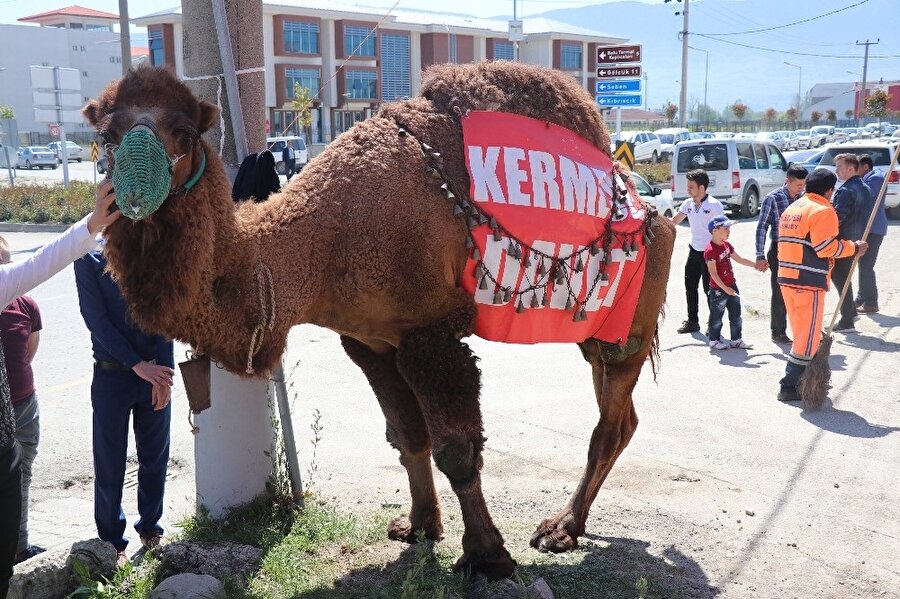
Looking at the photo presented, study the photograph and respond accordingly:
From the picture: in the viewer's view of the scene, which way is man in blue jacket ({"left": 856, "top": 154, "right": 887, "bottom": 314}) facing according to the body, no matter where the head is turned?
to the viewer's left

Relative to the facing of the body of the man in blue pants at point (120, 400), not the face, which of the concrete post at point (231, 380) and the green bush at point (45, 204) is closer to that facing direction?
the concrete post

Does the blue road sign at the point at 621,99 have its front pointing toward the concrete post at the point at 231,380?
yes

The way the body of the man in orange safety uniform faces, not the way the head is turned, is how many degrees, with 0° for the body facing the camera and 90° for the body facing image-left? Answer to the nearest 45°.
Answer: approximately 225°

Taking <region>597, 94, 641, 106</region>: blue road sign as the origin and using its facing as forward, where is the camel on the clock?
The camel is roughly at 12 o'clock from the blue road sign.

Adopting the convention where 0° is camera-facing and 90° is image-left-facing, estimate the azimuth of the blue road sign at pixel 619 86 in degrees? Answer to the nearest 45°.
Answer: approximately 0°

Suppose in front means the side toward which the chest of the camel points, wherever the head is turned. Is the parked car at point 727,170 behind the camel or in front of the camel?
behind

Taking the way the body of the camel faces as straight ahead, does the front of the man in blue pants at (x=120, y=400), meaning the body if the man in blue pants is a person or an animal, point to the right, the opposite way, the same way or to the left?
to the left

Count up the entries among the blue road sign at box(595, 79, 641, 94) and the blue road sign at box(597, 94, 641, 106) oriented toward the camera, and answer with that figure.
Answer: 2

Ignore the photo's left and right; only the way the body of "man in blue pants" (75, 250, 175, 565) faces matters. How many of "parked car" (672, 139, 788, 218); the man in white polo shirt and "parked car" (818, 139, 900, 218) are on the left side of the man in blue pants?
3

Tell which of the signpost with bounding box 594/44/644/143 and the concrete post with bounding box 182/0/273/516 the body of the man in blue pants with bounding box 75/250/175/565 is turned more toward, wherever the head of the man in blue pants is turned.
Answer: the concrete post
